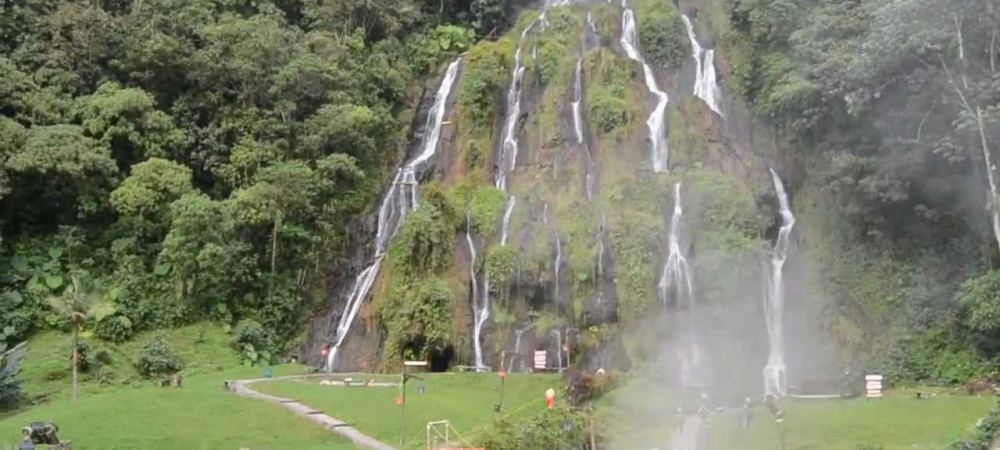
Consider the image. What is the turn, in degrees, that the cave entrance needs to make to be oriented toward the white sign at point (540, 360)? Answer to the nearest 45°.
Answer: approximately 45° to its left

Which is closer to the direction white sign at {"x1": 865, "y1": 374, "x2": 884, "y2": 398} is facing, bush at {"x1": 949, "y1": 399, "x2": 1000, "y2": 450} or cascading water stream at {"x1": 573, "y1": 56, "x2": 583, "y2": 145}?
the bush

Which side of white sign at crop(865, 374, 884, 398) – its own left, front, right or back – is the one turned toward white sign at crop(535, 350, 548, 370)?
right

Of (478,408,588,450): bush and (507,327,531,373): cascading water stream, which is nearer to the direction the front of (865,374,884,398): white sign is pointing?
the bush

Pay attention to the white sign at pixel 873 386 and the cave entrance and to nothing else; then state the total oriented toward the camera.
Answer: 2

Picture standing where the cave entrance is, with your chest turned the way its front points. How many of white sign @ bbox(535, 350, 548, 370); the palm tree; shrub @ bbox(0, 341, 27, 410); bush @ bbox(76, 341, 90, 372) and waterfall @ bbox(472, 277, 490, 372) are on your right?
3

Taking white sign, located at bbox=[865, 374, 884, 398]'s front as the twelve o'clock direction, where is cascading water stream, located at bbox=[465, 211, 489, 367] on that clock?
The cascading water stream is roughly at 3 o'clock from the white sign.

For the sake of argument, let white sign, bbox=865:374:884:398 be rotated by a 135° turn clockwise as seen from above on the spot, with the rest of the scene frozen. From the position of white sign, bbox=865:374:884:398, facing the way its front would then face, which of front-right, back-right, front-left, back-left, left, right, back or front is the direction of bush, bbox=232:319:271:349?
front-left

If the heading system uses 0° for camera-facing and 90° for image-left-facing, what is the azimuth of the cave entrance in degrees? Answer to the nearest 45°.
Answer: approximately 0°

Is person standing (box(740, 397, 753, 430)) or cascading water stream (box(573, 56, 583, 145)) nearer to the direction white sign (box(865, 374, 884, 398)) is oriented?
the person standing

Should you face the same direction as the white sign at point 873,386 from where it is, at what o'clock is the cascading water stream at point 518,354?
The cascading water stream is roughly at 3 o'clock from the white sign.
